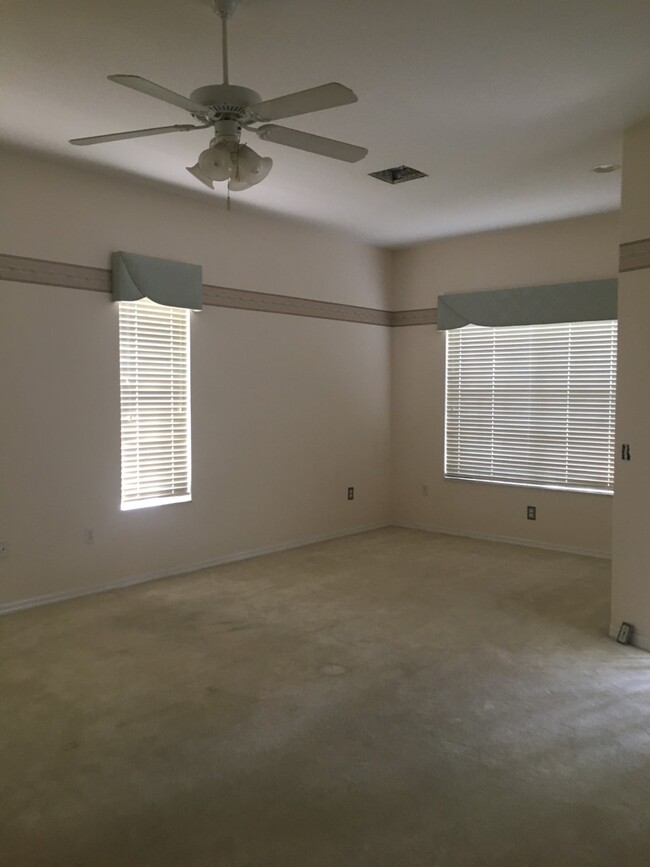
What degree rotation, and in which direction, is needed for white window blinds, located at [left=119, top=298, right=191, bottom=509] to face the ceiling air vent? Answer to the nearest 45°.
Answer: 0° — it already faces it

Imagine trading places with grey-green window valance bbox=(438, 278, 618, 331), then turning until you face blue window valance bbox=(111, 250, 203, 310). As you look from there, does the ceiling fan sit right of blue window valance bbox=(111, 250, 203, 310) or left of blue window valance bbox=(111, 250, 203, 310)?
left

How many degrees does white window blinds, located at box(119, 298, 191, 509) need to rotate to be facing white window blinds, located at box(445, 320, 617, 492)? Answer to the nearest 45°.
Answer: approximately 45° to its left

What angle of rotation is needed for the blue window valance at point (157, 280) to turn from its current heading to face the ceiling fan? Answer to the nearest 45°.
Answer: approximately 45° to its right

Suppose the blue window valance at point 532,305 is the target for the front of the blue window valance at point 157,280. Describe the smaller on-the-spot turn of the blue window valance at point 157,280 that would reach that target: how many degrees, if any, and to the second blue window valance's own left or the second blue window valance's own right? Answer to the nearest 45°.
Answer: approximately 45° to the second blue window valance's own left

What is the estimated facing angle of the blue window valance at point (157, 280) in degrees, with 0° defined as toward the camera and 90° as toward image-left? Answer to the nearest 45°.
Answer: approximately 315°

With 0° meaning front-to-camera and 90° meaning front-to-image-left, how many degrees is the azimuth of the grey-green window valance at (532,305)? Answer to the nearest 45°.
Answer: approximately 45°
